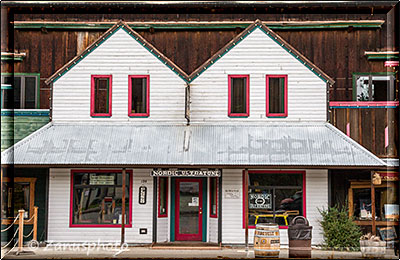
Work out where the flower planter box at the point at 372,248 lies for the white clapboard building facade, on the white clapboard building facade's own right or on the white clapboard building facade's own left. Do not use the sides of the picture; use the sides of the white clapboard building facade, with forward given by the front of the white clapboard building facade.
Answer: on the white clapboard building facade's own left

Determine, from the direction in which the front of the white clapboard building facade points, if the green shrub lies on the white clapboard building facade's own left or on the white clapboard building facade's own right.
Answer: on the white clapboard building facade's own left

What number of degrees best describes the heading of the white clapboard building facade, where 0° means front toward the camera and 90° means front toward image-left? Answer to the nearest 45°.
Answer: approximately 0°
